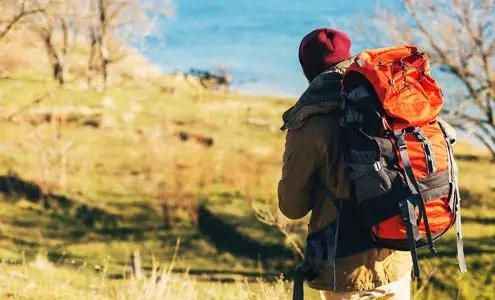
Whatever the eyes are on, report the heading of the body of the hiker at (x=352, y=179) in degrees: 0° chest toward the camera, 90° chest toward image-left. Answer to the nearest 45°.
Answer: approximately 135°
